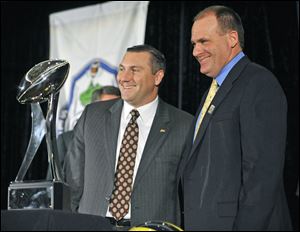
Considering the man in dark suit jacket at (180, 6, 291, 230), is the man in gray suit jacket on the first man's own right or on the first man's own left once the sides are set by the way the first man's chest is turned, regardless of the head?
on the first man's own right

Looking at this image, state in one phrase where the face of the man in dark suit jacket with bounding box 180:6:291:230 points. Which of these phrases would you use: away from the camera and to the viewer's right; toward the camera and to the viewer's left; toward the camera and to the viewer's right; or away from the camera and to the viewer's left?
toward the camera and to the viewer's left

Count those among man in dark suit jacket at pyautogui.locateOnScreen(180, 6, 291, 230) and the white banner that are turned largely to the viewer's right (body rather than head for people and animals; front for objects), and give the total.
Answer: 0

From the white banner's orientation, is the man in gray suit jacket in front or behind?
in front

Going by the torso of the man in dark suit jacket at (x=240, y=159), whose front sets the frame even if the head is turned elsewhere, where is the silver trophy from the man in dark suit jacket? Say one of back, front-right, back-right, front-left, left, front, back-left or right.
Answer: front-right

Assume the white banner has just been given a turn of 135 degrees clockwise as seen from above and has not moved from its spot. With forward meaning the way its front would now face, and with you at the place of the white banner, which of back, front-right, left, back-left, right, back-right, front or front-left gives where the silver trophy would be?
back-left

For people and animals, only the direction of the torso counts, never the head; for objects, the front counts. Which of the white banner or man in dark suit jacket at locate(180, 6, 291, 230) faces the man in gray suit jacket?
the white banner

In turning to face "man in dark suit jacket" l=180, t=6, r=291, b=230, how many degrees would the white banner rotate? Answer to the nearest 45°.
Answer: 0° — it already faces them

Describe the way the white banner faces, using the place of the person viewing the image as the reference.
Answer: facing the viewer

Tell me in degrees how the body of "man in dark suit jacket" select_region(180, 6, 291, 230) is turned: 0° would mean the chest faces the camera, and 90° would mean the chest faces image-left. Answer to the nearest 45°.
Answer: approximately 45°
